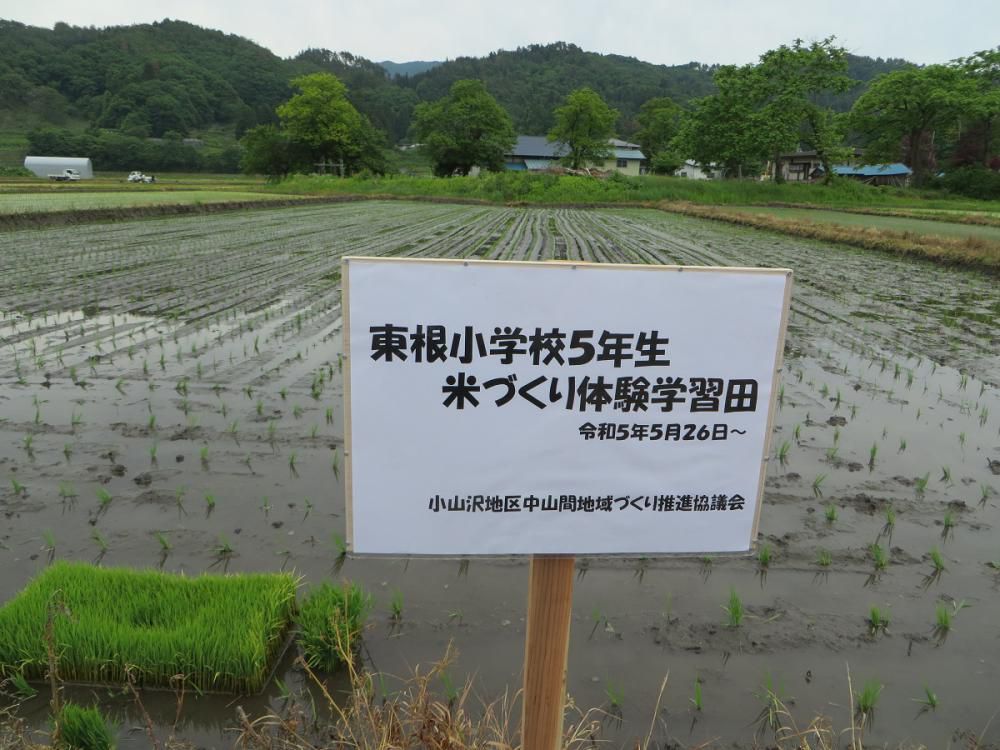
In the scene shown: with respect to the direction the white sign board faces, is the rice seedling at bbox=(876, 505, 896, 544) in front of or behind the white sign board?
behind

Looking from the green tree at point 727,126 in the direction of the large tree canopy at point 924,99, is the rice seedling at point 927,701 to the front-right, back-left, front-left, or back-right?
back-right

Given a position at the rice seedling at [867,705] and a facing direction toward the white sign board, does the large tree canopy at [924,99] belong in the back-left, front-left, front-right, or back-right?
back-right

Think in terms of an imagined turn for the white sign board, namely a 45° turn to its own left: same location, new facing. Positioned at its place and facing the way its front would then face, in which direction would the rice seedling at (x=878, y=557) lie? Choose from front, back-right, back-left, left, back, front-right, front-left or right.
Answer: left

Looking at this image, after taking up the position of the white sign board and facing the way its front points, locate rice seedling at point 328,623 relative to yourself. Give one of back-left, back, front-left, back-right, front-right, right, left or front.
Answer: back-right

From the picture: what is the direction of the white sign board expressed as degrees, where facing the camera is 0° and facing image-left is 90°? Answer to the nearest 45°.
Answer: approximately 0°

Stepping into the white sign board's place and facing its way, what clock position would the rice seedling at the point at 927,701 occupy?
The rice seedling is roughly at 8 o'clock from the white sign board.
